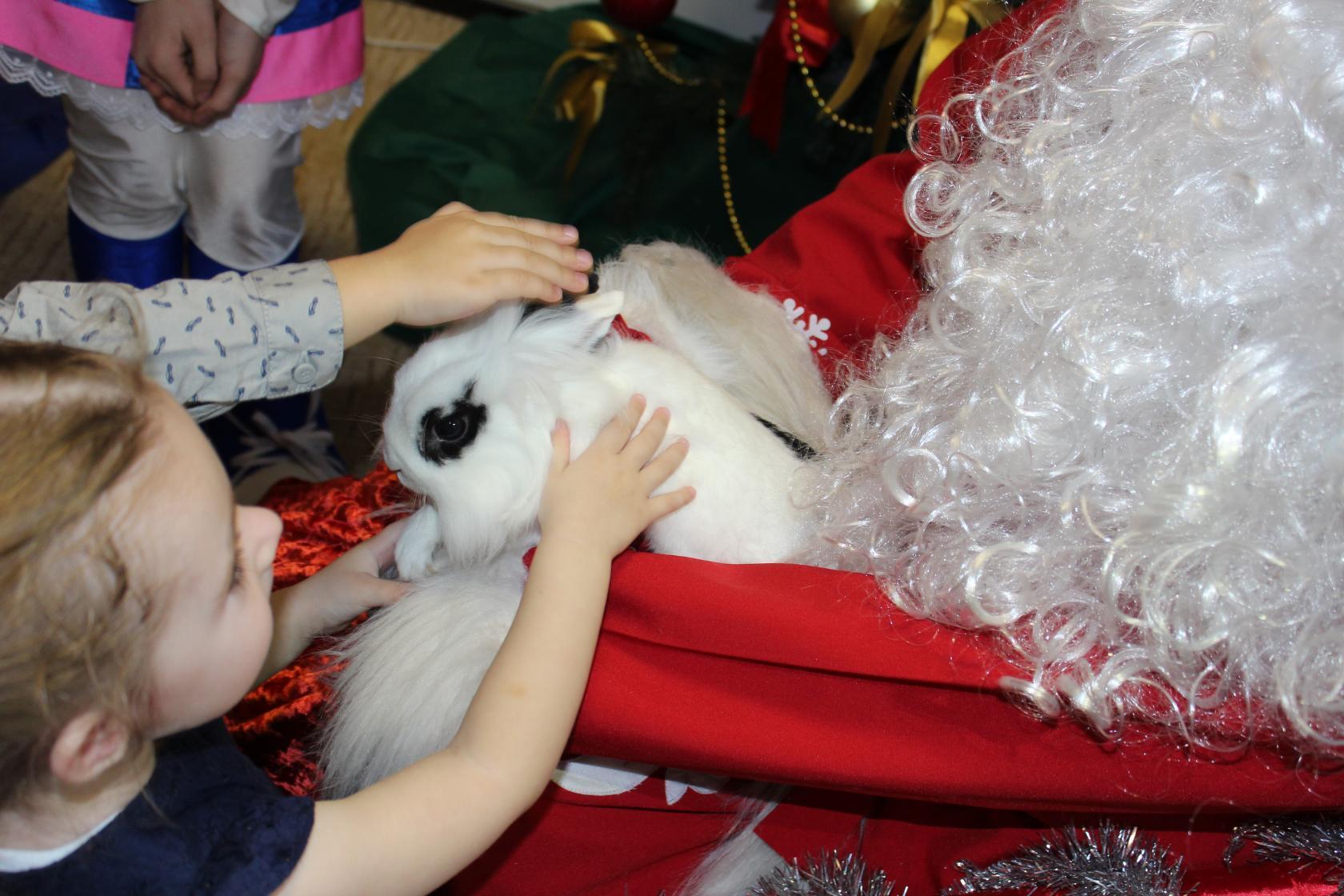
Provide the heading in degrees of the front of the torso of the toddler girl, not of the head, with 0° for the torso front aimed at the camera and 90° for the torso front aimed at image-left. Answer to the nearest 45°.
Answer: approximately 225°

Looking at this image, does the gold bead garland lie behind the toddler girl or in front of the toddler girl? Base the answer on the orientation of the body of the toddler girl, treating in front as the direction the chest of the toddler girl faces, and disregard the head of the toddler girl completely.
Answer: in front

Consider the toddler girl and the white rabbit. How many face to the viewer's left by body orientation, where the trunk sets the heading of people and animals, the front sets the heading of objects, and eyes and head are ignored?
1

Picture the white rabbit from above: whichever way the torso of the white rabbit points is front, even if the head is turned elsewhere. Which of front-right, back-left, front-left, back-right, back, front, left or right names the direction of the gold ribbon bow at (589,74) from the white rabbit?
right

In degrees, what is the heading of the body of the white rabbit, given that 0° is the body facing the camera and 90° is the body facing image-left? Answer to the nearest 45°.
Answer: approximately 90°

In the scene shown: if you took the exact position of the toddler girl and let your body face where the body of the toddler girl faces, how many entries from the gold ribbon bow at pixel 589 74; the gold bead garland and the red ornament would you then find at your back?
0

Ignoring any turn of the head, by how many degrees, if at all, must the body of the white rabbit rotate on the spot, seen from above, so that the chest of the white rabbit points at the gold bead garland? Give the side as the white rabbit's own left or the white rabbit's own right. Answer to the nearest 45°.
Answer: approximately 90° to the white rabbit's own right

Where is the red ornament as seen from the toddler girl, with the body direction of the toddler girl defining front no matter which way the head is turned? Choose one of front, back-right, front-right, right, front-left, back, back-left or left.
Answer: front-left

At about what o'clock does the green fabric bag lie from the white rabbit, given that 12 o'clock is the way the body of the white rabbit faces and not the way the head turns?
The green fabric bag is roughly at 3 o'clock from the white rabbit.

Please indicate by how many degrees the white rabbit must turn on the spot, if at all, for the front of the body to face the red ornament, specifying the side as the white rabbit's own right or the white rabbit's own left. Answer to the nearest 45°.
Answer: approximately 90° to the white rabbit's own right

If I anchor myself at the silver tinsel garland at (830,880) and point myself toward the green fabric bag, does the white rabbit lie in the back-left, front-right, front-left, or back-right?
front-left
